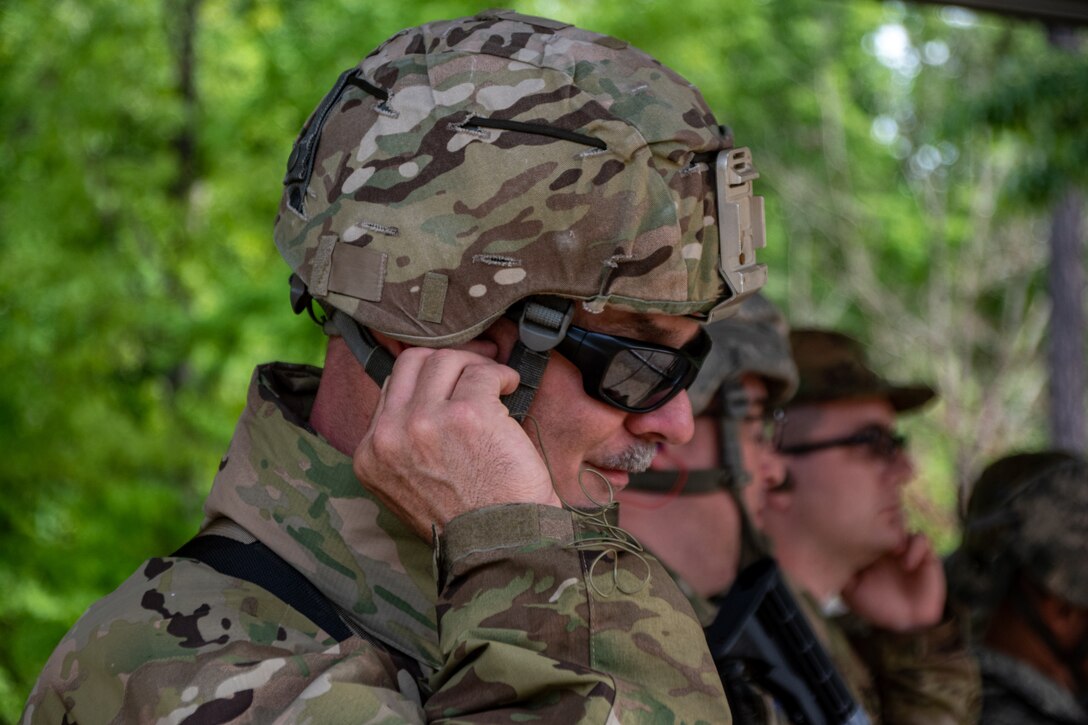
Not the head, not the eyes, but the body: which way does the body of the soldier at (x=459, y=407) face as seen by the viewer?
to the viewer's right

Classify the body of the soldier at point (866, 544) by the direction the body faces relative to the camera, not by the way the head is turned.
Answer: to the viewer's right

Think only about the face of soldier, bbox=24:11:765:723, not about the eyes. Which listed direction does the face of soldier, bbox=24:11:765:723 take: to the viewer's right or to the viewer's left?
to the viewer's right

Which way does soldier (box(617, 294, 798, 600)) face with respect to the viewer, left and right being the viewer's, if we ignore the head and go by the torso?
facing to the right of the viewer

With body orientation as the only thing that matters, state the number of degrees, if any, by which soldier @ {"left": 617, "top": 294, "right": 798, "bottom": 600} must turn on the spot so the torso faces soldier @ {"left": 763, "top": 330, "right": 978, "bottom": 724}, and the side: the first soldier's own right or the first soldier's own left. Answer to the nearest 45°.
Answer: approximately 45° to the first soldier's own left

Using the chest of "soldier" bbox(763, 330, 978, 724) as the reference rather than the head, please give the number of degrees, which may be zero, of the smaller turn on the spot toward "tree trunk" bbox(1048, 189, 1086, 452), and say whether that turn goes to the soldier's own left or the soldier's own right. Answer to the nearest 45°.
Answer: approximately 90° to the soldier's own left

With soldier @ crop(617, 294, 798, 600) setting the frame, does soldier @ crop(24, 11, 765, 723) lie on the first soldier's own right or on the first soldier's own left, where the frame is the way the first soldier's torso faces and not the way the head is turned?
on the first soldier's own right

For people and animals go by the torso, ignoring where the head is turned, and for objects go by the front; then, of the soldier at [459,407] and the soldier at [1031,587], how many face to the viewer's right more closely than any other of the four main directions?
2

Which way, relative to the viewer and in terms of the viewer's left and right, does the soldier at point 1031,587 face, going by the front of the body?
facing to the right of the viewer

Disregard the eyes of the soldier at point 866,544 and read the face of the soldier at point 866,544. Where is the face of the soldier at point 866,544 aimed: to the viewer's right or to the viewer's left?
to the viewer's right
